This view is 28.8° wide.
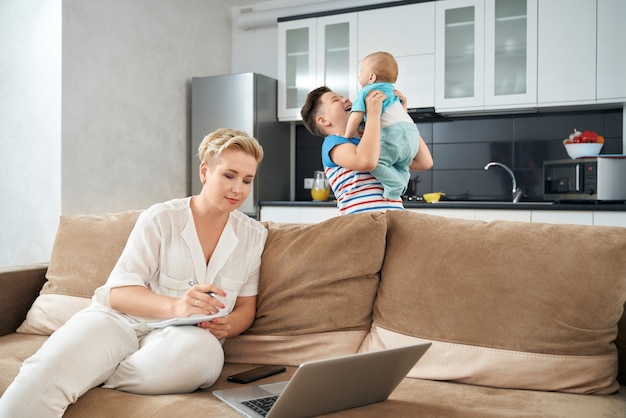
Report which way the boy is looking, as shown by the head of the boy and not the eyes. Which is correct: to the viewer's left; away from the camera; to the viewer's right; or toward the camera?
to the viewer's right

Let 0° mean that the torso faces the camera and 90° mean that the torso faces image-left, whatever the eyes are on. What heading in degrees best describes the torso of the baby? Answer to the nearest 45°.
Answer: approximately 135°

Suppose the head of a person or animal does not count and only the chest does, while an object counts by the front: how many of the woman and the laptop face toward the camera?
1

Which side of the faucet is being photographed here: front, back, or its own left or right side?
left

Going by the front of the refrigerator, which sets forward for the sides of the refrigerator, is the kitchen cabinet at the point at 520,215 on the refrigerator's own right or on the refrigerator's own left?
on the refrigerator's own left

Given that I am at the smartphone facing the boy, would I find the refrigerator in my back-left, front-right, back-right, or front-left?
front-left
